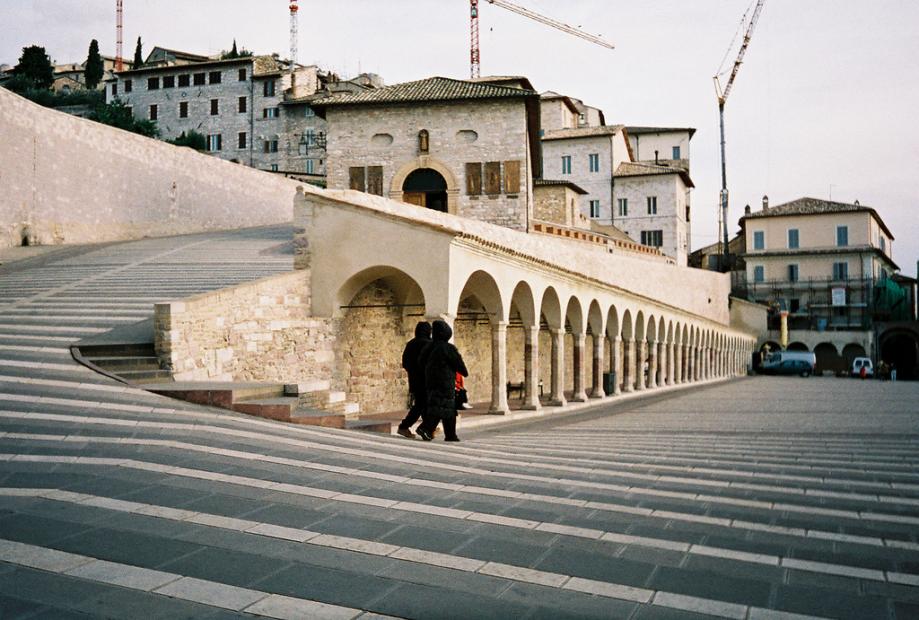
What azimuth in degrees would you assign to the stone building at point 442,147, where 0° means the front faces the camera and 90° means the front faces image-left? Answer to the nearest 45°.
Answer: approximately 0°

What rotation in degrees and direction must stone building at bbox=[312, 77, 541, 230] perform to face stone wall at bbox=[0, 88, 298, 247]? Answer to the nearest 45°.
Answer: approximately 45° to its right

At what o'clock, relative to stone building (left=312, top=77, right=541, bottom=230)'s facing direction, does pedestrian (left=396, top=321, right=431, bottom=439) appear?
The pedestrian is roughly at 12 o'clock from the stone building.

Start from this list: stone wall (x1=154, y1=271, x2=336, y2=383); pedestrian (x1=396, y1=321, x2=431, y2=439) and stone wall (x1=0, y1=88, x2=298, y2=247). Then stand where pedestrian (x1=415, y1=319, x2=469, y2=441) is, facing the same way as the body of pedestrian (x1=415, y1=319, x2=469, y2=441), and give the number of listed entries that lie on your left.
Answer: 3

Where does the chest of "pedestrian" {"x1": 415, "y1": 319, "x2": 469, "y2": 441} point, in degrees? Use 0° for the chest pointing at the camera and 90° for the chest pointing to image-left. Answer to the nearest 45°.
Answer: approximately 225°

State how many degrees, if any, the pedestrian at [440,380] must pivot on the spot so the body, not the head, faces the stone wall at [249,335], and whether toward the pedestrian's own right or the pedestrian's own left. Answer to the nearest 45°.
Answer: approximately 90° to the pedestrian's own left

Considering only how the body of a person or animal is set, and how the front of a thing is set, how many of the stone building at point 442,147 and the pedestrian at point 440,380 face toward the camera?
1
